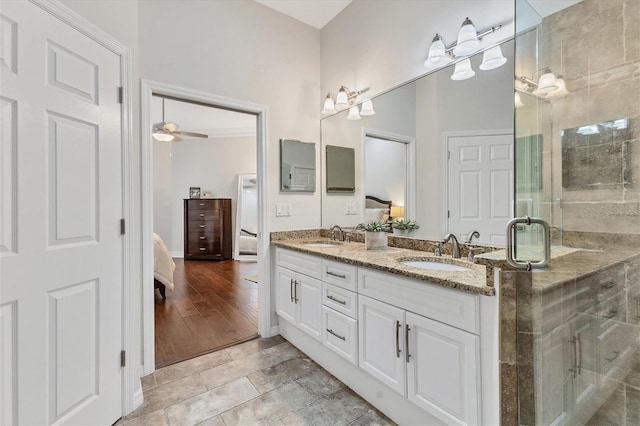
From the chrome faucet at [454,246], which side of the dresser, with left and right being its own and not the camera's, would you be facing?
front

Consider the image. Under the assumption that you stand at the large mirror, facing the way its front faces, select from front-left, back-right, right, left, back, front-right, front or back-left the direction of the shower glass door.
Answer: left

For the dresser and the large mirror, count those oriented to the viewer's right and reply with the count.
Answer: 0

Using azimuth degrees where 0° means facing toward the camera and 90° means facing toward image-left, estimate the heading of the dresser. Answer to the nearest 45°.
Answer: approximately 0°

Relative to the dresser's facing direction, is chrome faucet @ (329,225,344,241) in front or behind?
in front

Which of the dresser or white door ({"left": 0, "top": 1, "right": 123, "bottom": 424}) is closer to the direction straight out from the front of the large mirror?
the white door

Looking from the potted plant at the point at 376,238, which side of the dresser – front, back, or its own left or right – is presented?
front
